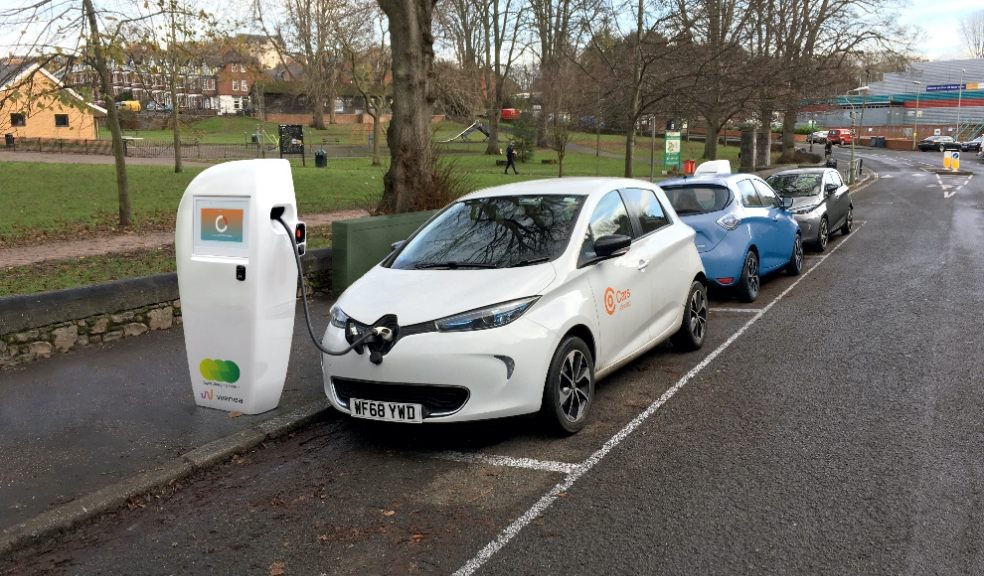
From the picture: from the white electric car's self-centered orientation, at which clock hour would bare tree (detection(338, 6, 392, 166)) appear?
The bare tree is roughly at 4 o'clock from the white electric car.

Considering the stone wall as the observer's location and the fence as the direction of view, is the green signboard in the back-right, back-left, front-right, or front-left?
front-right

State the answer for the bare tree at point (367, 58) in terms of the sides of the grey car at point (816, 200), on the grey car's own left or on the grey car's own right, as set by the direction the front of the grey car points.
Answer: on the grey car's own right

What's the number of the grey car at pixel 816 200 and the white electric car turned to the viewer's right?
0

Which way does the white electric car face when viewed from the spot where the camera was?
facing the viewer and to the left of the viewer

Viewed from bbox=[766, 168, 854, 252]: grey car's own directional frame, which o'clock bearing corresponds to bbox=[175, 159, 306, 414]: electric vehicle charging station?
The electric vehicle charging station is roughly at 11 o'clock from the grey car.

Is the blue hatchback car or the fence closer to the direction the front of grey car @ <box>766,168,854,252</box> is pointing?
the blue hatchback car

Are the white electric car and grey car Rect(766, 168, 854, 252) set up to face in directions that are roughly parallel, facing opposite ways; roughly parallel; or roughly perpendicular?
roughly parallel

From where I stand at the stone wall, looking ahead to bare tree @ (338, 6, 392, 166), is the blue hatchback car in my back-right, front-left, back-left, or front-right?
front-right
